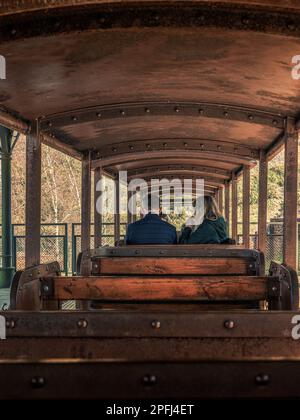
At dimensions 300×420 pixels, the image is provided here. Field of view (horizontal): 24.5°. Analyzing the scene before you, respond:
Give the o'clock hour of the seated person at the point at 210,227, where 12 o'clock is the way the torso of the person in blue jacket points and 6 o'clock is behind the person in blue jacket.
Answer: The seated person is roughly at 3 o'clock from the person in blue jacket.

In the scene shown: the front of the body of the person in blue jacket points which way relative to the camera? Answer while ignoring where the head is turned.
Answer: away from the camera

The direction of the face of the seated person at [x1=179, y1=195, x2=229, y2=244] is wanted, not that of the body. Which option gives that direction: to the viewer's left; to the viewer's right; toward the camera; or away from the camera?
away from the camera
